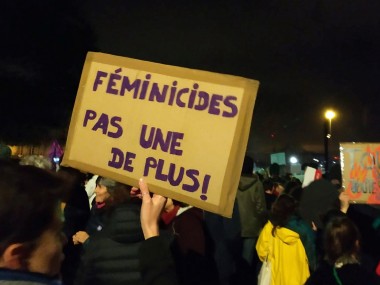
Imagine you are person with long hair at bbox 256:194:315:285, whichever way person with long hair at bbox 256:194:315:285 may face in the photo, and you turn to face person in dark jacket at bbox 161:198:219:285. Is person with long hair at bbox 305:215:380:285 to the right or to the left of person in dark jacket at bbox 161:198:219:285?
left

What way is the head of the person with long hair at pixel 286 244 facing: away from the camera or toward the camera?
away from the camera

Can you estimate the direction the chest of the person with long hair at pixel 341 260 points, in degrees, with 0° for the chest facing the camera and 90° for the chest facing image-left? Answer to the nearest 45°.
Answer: approximately 180°

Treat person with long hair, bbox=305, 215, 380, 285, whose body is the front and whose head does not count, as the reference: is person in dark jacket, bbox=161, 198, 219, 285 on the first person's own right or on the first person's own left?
on the first person's own left

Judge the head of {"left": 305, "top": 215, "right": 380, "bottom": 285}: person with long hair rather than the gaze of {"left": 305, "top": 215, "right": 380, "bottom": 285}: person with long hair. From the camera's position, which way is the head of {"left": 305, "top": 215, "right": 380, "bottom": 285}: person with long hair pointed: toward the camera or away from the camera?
away from the camera

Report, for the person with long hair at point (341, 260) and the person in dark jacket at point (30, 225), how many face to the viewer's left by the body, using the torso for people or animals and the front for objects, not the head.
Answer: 0

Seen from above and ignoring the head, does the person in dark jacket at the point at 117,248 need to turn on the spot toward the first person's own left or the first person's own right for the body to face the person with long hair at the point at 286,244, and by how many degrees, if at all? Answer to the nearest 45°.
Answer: approximately 90° to the first person's own right
